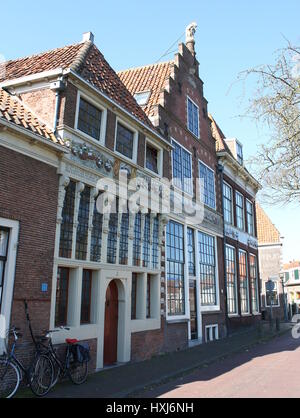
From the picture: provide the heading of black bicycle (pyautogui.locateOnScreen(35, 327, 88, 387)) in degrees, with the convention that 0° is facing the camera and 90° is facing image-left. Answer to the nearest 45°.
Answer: approximately 45°

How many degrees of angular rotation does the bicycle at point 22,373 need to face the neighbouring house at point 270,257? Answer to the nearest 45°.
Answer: approximately 180°

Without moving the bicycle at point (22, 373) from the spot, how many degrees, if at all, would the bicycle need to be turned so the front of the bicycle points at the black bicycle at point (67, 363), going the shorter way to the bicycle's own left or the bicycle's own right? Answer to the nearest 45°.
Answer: approximately 180°

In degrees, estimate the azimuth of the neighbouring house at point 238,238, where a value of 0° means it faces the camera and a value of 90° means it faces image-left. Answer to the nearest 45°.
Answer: approximately 315°

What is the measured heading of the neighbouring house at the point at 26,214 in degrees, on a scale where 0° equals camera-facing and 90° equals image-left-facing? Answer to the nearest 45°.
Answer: approximately 315°

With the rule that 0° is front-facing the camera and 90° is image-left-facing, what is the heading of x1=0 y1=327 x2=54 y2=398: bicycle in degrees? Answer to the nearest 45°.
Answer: approximately 45°

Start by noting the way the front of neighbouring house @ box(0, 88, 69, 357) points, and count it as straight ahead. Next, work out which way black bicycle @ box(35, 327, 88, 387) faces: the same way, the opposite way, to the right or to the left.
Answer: to the right

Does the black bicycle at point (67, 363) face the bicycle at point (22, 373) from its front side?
yes

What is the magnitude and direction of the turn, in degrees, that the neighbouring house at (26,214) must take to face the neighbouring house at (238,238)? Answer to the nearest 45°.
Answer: approximately 90° to its left

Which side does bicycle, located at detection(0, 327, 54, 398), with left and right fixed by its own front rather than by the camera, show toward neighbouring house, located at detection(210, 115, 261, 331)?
back

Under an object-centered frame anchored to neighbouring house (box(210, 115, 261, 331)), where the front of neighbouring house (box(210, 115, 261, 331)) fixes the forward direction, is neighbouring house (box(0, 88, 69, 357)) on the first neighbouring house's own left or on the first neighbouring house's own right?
on the first neighbouring house's own right

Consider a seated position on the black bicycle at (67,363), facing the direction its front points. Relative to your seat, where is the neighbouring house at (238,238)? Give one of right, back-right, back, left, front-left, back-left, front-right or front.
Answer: back
